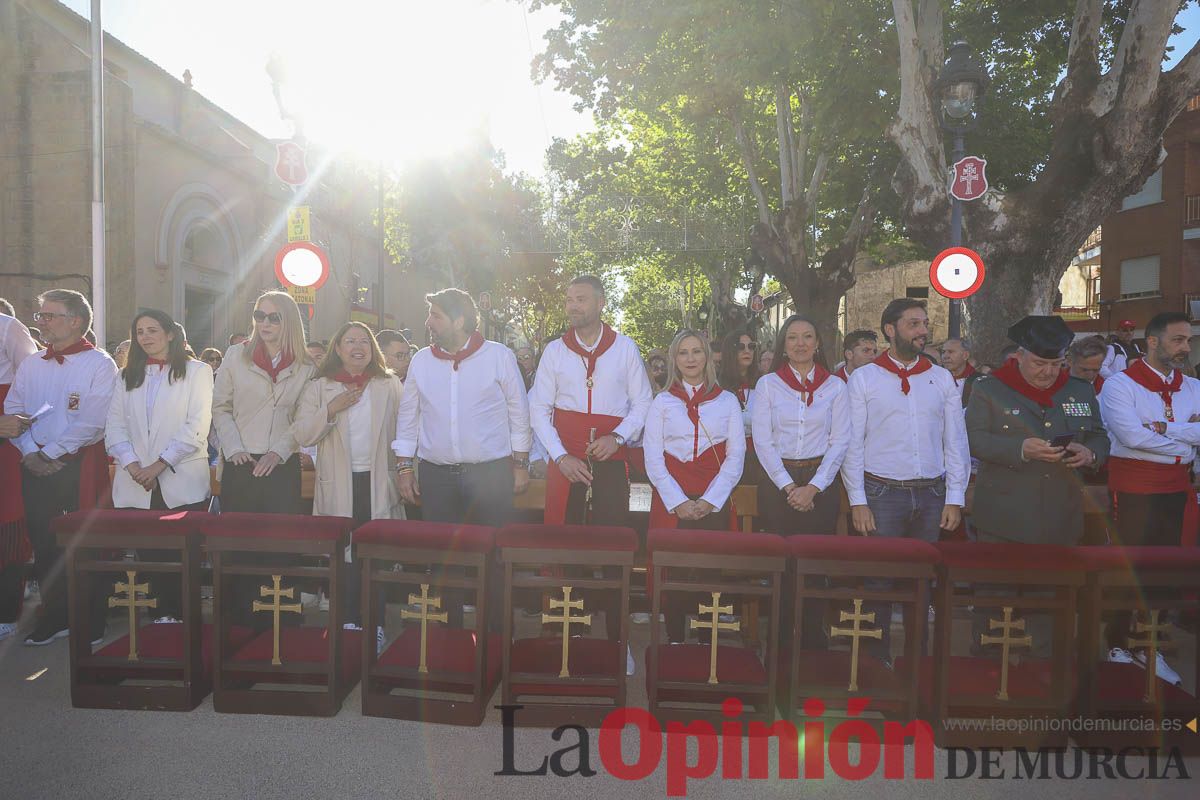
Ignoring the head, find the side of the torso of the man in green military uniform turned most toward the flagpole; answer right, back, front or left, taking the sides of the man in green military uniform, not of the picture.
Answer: right

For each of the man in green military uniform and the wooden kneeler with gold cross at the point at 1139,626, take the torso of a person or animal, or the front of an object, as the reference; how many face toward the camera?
2

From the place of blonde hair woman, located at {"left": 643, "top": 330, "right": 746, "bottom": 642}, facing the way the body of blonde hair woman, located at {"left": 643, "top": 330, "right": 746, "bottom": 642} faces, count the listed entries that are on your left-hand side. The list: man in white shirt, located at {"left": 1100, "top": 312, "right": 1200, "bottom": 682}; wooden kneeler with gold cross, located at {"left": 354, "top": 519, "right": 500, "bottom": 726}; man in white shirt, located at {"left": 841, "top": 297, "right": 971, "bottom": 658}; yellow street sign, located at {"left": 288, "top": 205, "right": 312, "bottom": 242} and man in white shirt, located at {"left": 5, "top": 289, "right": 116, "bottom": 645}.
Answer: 2

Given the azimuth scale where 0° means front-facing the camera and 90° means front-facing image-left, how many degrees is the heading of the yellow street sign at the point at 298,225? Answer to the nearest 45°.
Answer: approximately 0°

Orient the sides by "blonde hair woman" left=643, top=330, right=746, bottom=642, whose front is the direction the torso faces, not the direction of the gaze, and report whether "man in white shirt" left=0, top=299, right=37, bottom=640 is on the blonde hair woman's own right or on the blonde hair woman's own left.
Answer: on the blonde hair woman's own right

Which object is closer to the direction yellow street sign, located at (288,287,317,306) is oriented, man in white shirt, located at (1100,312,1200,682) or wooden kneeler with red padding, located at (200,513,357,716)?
the wooden kneeler with red padding

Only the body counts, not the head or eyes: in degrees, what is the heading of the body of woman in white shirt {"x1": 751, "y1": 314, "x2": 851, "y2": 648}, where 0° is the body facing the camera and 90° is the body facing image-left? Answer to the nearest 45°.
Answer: approximately 0°

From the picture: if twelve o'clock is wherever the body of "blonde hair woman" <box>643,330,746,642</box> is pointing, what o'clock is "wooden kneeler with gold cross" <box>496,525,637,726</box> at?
The wooden kneeler with gold cross is roughly at 1 o'clock from the blonde hair woman.

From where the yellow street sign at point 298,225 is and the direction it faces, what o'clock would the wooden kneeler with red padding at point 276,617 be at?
The wooden kneeler with red padding is roughly at 12 o'clock from the yellow street sign.

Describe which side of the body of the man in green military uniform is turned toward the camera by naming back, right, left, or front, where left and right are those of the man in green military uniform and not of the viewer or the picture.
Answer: front

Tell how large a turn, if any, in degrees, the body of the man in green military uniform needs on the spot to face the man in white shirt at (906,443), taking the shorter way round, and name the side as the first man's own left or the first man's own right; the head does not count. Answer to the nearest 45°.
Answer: approximately 90° to the first man's own right

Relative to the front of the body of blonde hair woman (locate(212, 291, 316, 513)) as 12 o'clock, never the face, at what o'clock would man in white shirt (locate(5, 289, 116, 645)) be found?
The man in white shirt is roughly at 4 o'clock from the blonde hair woman.

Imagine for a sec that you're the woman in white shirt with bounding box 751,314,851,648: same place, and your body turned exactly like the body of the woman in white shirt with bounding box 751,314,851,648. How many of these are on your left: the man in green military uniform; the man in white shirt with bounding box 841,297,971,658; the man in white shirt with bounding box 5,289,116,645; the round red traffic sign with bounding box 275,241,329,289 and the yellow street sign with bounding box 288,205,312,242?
2

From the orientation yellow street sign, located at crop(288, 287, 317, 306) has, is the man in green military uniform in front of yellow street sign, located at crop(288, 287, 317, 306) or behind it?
in front

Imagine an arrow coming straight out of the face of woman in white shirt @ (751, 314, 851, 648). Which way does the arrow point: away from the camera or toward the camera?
toward the camera
